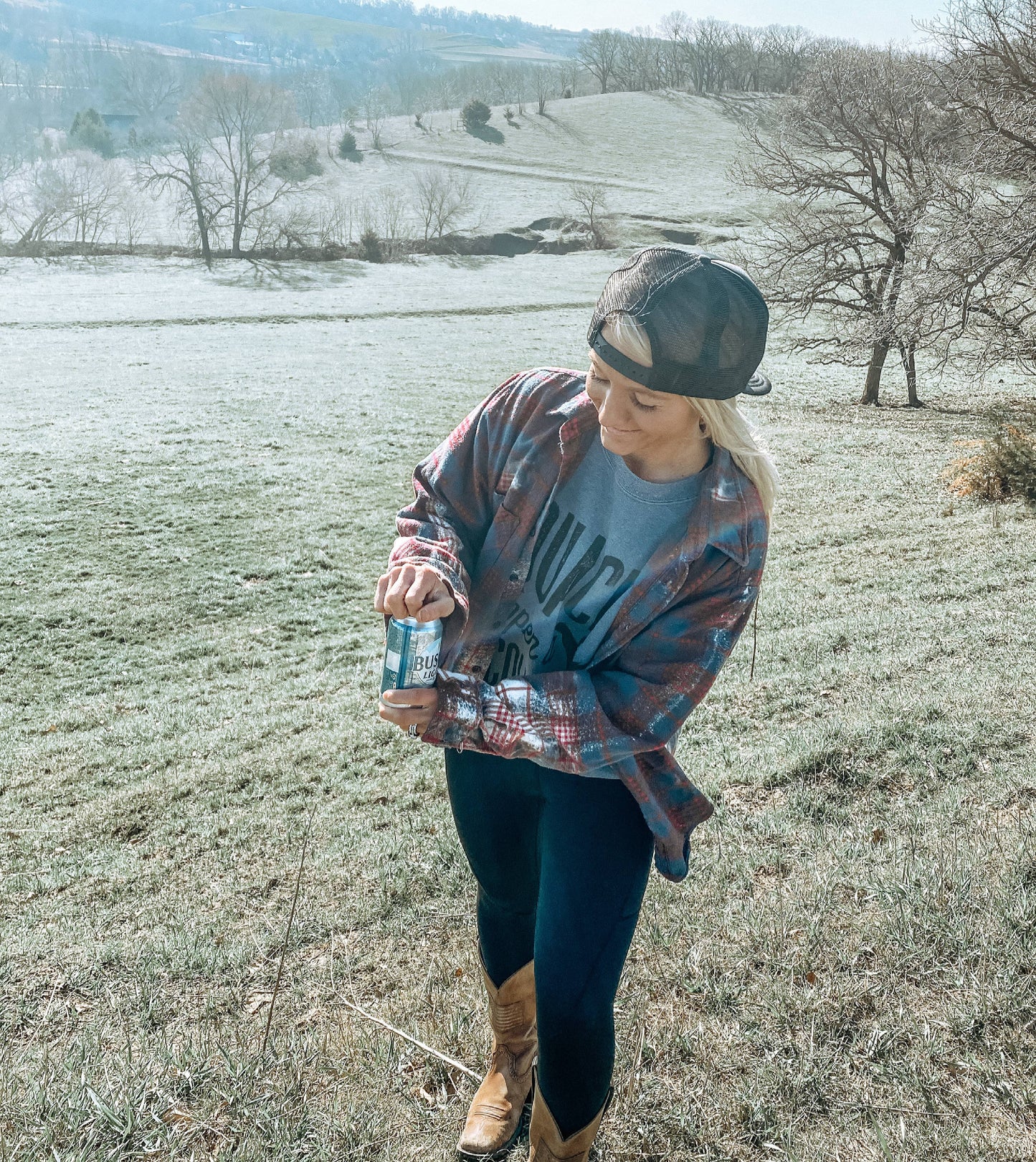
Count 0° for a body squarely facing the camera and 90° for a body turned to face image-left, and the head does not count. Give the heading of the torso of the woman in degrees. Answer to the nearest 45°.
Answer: approximately 45°

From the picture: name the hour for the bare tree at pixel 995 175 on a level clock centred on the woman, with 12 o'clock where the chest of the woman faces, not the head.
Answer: The bare tree is roughly at 5 o'clock from the woman.

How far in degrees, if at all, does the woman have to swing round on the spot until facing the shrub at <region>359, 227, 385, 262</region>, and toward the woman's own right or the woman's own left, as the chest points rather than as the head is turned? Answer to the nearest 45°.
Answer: approximately 135° to the woman's own right

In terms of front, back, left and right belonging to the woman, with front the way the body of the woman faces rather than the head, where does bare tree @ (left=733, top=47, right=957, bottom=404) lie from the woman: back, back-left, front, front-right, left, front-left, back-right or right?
back-right

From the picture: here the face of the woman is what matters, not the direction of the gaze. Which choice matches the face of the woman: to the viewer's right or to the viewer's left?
to the viewer's left

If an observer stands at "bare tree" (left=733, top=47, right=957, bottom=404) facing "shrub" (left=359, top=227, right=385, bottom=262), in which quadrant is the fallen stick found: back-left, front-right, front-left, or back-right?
back-left
